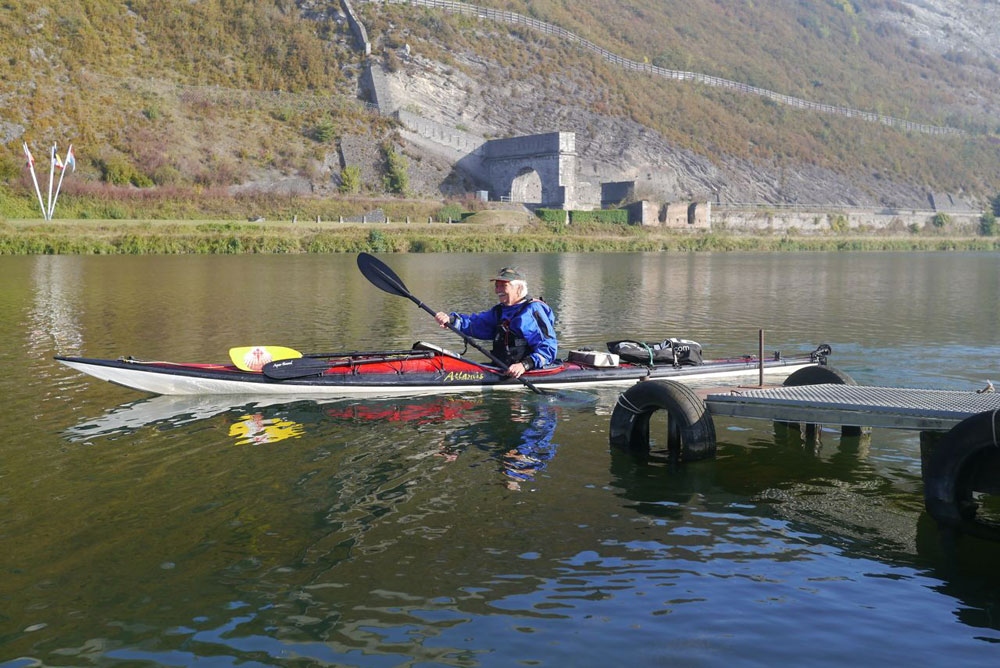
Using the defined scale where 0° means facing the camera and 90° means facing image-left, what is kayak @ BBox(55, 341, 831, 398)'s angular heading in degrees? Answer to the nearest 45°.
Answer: approximately 90°

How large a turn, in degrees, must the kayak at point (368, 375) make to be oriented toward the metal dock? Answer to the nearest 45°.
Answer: approximately 135° to its left

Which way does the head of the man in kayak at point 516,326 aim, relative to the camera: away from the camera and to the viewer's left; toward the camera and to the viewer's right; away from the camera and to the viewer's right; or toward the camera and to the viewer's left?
toward the camera and to the viewer's left

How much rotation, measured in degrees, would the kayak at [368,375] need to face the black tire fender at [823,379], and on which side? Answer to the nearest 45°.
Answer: approximately 180°
